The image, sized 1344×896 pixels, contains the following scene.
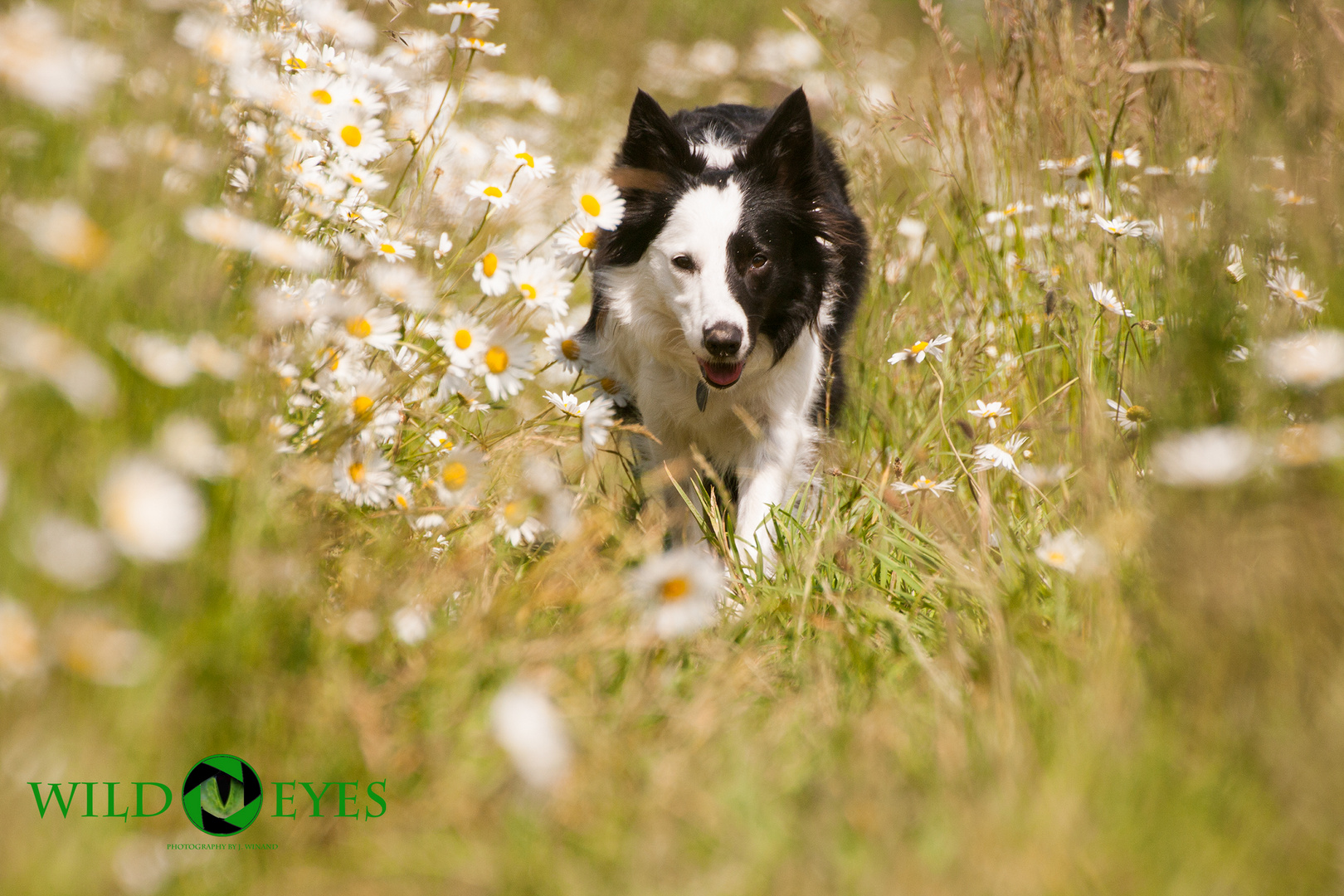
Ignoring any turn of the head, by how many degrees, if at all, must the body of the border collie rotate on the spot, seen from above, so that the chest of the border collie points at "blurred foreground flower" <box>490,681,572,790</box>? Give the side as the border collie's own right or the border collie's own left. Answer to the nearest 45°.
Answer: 0° — it already faces it

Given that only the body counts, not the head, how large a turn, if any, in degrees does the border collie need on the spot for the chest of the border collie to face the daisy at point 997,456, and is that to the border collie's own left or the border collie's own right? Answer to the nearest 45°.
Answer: approximately 45° to the border collie's own left

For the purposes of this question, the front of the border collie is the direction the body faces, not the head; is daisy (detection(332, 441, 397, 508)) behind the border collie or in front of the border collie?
in front

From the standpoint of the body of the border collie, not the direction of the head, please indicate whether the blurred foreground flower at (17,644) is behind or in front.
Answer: in front

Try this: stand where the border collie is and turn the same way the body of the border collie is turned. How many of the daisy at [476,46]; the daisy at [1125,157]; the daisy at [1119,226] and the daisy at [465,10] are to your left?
2

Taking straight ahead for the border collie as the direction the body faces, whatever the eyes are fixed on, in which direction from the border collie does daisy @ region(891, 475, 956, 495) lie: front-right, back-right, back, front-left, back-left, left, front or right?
front-left

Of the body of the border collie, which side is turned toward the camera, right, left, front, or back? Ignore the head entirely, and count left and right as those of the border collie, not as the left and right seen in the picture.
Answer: front

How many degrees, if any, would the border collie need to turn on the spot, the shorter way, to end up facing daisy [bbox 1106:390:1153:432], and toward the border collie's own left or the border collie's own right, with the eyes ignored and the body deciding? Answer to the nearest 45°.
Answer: approximately 45° to the border collie's own left

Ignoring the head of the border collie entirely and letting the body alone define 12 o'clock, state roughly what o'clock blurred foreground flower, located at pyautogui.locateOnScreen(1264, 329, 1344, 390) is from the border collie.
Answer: The blurred foreground flower is roughly at 11 o'clock from the border collie.

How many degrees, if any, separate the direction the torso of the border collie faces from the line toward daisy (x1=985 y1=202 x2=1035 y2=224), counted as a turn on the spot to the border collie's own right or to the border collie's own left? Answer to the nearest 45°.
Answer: approximately 135° to the border collie's own left
